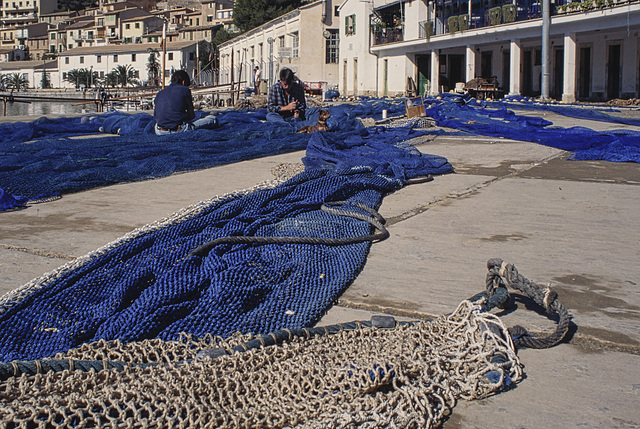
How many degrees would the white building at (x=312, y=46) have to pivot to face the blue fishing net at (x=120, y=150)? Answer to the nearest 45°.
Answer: approximately 45° to its left

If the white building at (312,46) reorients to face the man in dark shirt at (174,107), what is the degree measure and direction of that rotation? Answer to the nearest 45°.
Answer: approximately 45° to its left

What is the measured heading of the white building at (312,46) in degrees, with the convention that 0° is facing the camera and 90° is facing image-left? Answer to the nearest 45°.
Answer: approximately 45°

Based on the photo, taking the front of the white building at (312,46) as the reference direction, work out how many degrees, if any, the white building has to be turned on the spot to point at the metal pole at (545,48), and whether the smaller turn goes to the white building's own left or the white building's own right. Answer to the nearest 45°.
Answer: approximately 45° to the white building's own left

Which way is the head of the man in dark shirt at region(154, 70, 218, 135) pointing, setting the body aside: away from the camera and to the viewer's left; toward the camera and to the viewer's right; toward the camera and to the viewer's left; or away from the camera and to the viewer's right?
away from the camera and to the viewer's right

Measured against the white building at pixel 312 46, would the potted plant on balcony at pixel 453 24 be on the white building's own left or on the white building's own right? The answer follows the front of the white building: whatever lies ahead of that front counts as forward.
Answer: on the white building's own left
